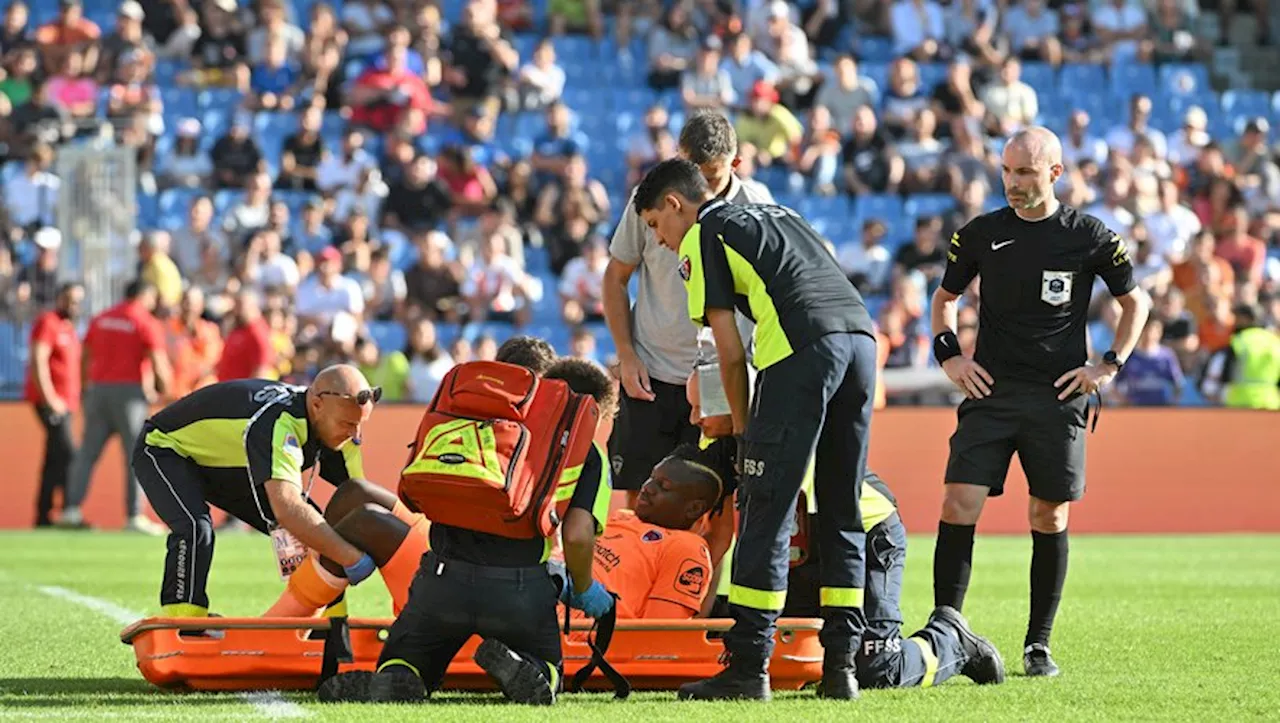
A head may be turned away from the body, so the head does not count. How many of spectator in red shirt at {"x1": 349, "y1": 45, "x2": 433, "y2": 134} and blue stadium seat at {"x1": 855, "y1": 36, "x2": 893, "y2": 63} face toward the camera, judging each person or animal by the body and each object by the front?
2

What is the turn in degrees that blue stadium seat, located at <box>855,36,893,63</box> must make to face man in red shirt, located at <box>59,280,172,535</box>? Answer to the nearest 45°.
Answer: approximately 45° to its right

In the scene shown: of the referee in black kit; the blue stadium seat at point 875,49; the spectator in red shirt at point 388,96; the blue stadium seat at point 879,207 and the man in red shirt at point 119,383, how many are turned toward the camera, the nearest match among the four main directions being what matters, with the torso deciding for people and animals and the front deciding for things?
4

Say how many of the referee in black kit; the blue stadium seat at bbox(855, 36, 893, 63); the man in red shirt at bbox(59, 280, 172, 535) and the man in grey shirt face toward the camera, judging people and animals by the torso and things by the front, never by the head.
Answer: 3

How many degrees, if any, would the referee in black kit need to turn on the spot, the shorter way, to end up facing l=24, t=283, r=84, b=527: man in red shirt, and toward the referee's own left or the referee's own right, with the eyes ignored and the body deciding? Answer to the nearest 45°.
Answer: approximately 135° to the referee's own right

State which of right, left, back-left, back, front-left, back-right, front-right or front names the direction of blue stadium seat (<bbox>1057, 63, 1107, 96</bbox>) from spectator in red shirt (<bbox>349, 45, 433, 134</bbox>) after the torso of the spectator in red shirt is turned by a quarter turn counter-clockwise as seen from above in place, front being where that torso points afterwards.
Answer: front
